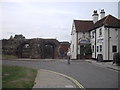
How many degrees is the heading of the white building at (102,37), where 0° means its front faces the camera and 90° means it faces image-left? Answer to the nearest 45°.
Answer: approximately 45°

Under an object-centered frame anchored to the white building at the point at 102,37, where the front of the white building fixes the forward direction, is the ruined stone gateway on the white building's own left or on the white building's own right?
on the white building's own right
